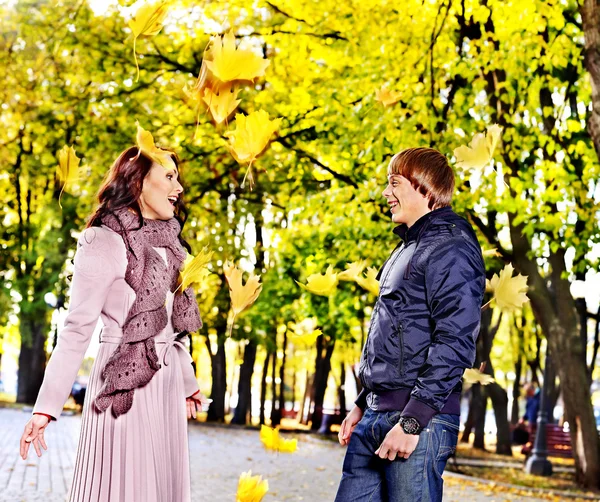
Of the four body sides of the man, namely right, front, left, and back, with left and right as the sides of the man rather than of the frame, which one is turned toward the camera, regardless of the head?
left

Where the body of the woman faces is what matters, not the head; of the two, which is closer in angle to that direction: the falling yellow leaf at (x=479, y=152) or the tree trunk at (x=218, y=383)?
the falling yellow leaf

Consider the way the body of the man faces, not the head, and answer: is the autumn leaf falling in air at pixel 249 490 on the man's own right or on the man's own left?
on the man's own right

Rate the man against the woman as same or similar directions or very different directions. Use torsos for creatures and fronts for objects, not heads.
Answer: very different directions

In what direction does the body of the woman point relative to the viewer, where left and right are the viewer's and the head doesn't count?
facing the viewer and to the right of the viewer

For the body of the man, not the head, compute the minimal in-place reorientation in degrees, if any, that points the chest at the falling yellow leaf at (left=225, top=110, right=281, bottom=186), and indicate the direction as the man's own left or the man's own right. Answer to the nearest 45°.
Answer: approximately 45° to the man's own right

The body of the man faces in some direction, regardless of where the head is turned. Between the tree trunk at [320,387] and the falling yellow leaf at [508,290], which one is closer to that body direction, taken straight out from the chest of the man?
the tree trunk

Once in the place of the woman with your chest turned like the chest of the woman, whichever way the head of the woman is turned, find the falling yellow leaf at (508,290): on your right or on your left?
on your left

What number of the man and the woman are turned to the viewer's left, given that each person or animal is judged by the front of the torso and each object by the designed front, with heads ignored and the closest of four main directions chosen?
1

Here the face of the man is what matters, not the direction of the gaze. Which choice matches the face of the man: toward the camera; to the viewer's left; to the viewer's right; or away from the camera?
to the viewer's left

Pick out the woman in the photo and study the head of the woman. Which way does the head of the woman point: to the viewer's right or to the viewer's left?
to the viewer's right

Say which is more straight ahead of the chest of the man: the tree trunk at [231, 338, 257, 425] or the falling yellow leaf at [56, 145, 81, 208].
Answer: the falling yellow leaf
